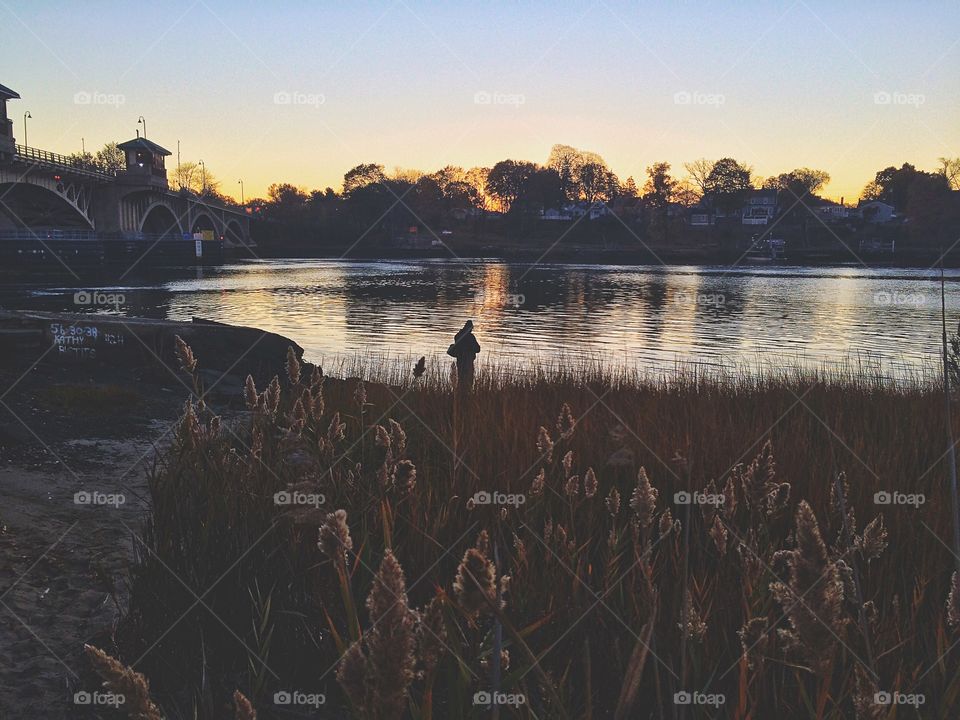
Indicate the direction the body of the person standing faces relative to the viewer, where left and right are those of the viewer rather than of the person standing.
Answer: facing away from the viewer
